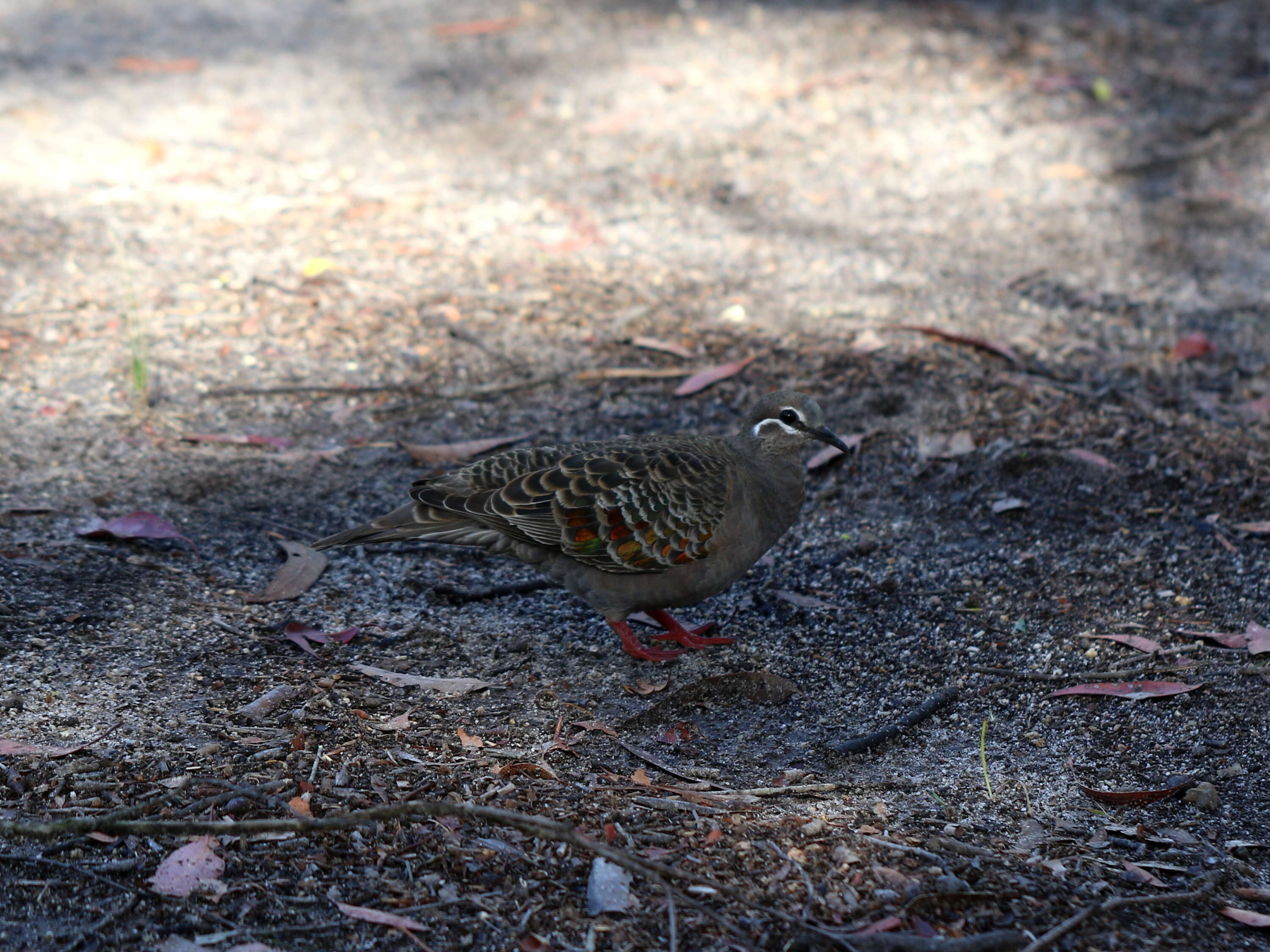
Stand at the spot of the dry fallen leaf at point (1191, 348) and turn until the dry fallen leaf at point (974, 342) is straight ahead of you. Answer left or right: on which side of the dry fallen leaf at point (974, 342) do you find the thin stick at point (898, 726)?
left

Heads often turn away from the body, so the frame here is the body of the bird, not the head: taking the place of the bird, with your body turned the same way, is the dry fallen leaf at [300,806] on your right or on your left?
on your right

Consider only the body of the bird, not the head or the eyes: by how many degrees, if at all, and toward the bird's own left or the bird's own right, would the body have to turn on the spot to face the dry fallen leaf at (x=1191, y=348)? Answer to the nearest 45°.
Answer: approximately 45° to the bird's own left

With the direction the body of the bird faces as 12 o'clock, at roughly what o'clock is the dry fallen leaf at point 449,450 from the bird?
The dry fallen leaf is roughly at 8 o'clock from the bird.

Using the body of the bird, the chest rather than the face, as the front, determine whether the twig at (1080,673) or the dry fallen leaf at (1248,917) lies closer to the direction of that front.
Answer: the twig

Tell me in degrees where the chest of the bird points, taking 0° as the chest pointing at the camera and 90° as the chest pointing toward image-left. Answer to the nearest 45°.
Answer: approximately 270°

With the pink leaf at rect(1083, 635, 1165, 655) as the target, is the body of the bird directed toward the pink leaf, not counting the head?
yes

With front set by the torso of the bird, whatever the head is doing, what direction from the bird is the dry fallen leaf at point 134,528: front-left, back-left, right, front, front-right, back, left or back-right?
back

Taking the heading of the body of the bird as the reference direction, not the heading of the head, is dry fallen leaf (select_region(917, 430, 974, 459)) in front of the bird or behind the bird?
in front

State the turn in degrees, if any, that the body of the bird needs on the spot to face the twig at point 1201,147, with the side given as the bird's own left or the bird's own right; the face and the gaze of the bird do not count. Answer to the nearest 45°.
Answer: approximately 45° to the bird's own left

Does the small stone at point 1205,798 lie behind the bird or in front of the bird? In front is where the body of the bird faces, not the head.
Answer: in front

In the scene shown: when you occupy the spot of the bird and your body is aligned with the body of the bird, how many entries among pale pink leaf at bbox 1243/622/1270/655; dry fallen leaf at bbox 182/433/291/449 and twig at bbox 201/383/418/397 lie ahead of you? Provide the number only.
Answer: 1

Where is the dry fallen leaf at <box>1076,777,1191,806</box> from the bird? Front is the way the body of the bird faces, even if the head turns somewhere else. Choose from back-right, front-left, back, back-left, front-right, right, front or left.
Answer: front-right

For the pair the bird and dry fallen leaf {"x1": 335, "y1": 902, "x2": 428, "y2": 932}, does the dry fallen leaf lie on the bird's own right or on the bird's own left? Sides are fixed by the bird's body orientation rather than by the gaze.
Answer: on the bird's own right

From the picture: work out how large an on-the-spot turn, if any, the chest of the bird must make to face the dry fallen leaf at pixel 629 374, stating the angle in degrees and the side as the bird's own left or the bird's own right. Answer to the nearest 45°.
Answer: approximately 90° to the bird's own left
